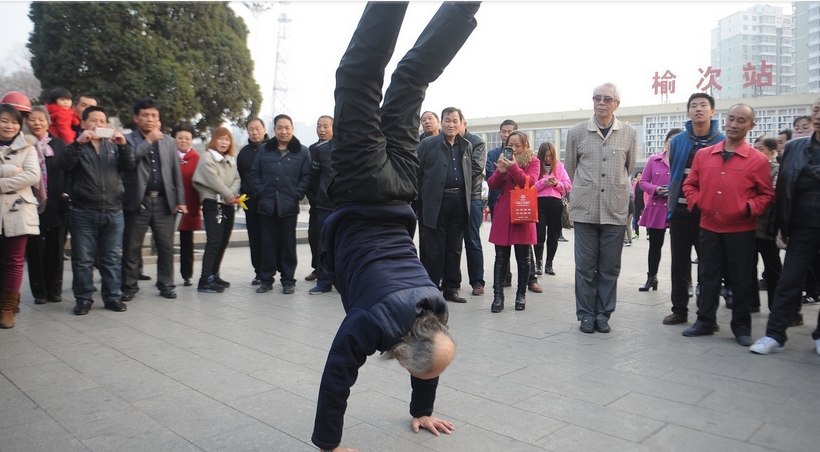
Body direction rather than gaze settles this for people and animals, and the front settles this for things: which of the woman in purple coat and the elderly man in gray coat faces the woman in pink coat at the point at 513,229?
the woman in purple coat

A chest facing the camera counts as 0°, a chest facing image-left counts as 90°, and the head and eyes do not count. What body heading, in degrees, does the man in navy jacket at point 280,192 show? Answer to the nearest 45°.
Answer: approximately 0°

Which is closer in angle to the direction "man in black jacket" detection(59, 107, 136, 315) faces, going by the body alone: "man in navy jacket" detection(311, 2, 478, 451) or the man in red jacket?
the man in navy jacket

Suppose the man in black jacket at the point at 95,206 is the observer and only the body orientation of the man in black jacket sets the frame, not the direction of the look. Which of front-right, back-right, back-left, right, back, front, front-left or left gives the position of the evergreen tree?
back

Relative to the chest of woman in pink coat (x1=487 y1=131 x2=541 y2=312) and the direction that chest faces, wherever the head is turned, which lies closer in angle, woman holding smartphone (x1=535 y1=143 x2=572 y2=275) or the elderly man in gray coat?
the elderly man in gray coat

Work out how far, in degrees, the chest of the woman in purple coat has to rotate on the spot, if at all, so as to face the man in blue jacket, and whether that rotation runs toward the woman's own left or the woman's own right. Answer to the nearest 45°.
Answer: approximately 45° to the woman's own left

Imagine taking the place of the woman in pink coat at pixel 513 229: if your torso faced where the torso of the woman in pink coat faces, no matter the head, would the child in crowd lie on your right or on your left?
on your right

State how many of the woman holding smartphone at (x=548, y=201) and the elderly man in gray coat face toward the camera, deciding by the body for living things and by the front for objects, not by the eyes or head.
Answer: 2

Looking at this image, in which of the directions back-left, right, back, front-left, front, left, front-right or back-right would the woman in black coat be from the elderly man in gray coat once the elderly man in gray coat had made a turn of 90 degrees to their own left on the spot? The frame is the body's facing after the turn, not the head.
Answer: back
